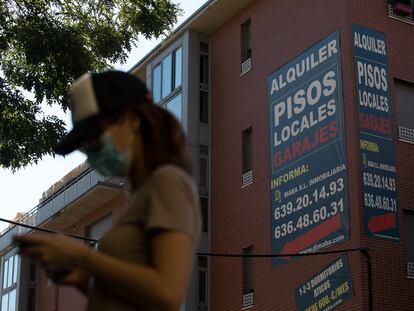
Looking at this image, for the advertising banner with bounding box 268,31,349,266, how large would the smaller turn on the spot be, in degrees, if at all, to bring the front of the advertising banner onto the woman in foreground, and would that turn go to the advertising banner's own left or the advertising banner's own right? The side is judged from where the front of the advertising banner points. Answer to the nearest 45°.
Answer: approximately 45° to the advertising banner's own left

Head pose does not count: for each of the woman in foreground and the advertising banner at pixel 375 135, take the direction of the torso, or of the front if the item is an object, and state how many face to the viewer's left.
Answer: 1

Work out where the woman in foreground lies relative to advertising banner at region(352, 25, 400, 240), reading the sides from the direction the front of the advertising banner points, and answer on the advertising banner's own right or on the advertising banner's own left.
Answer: on the advertising banner's own right

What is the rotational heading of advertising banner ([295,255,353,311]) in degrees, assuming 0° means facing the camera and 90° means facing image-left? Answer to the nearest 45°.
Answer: approximately 45°

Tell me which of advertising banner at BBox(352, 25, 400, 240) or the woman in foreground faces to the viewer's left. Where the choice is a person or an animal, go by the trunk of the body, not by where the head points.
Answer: the woman in foreground

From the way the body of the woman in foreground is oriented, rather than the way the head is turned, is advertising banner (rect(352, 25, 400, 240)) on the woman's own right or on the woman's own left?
on the woman's own right

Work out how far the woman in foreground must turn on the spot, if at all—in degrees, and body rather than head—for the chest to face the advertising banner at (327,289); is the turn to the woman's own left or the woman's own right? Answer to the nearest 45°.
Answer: approximately 90° to the woman's own right

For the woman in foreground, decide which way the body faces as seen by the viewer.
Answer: to the viewer's left

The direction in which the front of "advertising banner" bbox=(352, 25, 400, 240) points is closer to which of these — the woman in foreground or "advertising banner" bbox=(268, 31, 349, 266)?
the woman in foreground

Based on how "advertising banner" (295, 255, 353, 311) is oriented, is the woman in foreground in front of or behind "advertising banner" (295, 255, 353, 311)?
in front

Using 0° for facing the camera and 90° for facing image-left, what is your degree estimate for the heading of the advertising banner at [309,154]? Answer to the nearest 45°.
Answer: approximately 45°

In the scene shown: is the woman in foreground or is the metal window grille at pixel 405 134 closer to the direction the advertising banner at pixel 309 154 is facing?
the woman in foreground
